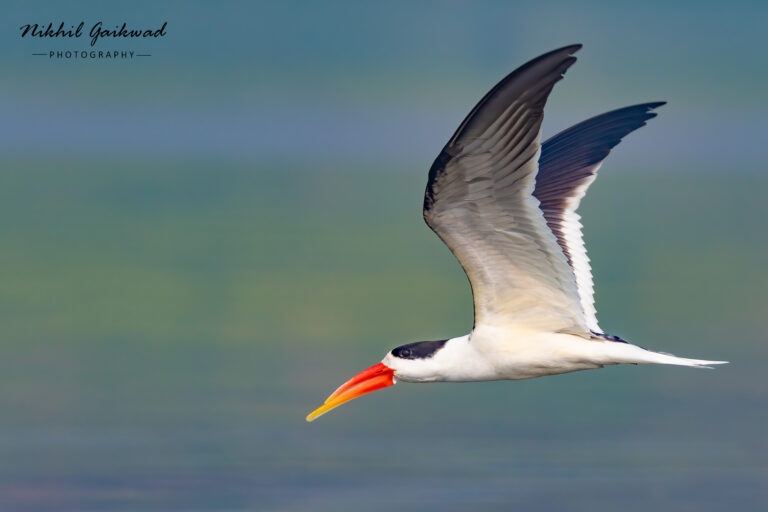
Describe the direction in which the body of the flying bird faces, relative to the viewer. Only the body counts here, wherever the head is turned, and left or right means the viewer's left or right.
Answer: facing to the left of the viewer
